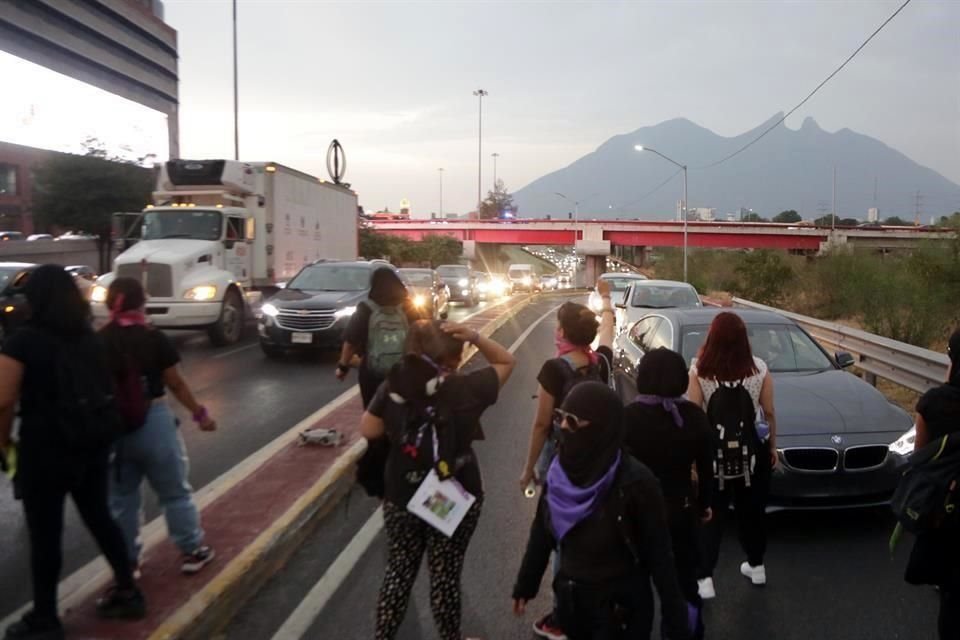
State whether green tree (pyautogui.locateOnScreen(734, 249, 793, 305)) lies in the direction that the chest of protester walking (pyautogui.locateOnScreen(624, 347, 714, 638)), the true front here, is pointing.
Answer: yes

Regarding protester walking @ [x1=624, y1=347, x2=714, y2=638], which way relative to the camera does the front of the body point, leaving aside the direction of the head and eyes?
away from the camera

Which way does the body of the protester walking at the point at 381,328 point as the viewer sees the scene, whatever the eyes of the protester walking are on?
away from the camera

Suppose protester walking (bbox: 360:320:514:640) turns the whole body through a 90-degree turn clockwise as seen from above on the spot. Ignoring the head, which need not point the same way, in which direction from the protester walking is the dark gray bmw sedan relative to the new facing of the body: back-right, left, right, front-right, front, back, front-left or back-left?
front-left

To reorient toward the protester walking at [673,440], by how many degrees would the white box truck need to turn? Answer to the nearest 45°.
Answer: approximately 45° to its left

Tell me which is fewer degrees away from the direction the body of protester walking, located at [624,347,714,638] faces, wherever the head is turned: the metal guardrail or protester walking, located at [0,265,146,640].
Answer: the metal guardrail

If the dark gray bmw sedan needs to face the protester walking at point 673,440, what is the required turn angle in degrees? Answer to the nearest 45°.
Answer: approximately 45° to its right

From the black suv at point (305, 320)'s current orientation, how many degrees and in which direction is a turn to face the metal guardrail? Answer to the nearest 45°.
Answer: approximately 90° to its left

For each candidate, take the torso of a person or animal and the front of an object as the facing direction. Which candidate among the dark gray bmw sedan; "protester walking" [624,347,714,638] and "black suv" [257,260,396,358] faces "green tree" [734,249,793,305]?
the protester walking

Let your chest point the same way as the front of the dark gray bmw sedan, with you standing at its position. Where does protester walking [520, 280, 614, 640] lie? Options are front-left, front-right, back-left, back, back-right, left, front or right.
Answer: right

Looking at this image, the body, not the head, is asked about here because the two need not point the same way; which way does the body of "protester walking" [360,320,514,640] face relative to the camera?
away from the camera

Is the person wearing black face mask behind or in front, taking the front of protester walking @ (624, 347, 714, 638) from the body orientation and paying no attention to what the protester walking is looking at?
behind

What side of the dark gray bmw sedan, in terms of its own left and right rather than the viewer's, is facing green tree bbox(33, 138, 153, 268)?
back

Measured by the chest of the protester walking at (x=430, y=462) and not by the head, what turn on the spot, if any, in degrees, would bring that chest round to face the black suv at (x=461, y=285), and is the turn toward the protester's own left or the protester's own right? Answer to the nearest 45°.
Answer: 0° — they already face it

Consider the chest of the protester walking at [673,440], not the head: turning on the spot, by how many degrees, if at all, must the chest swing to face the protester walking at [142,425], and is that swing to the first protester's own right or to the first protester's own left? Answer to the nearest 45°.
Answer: approximately 90° to the first protester's own left

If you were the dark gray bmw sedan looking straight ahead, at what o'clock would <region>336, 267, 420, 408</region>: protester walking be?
The protester walking is roughly at 4 o'clock from the dark gray bmw sedan.

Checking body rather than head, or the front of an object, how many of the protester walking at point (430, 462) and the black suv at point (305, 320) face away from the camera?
1
